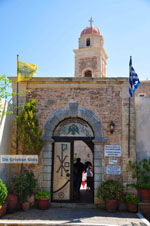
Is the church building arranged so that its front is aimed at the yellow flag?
no

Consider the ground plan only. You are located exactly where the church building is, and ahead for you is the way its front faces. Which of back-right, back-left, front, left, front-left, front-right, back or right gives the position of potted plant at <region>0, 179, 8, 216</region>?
front-right

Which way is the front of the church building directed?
toward the camera
